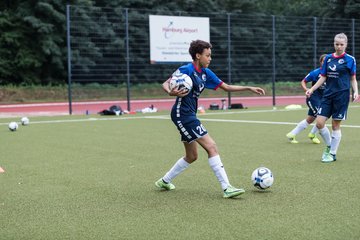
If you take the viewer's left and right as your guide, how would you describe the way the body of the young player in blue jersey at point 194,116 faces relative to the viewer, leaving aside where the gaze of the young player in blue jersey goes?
facing the viewer and to the right of the viewer

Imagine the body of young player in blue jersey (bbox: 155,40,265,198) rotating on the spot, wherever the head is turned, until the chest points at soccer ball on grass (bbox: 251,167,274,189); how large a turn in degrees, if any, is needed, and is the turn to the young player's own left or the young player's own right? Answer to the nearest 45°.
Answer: approximately 45° to the young player's own left

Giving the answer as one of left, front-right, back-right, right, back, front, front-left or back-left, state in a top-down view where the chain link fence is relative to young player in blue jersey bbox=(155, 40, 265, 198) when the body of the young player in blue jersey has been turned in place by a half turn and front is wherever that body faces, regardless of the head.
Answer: front-right

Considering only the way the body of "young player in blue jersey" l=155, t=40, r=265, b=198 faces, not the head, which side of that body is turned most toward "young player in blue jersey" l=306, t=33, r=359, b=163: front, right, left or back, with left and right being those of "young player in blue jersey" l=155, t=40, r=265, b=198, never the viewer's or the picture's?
left
